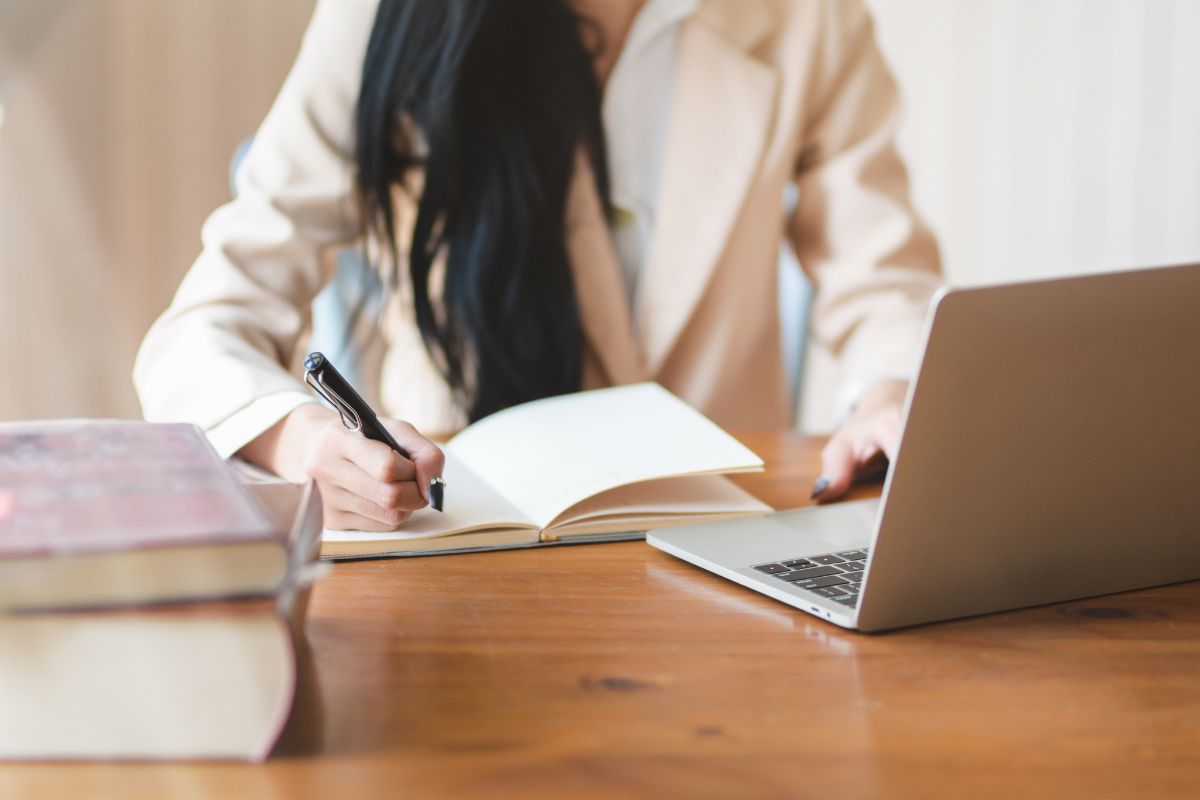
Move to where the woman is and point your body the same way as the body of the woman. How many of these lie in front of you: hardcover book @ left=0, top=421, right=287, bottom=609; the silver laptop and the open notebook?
3

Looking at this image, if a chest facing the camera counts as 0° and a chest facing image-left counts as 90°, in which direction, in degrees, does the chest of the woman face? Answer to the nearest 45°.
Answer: approximately 0°

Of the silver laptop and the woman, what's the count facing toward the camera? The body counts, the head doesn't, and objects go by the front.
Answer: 1

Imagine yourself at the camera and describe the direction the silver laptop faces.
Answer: facing away from the viewer and to the left of the viewer

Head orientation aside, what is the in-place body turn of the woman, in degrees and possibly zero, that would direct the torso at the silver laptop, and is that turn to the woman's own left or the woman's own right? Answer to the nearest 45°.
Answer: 0° — they already face it

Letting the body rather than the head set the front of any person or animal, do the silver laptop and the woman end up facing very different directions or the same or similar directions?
very different directions

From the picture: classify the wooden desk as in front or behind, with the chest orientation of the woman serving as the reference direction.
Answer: in front
